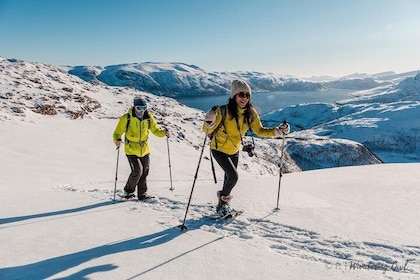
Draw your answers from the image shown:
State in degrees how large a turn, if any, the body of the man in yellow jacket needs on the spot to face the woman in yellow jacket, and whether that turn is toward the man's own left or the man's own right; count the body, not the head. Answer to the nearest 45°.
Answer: approximately 45° to the man's own left

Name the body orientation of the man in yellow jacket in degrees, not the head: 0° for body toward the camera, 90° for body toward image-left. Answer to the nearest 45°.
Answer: approximately 0°

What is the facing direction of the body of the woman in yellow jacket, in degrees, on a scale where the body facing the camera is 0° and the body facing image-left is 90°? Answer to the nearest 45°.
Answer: approximately 315°
